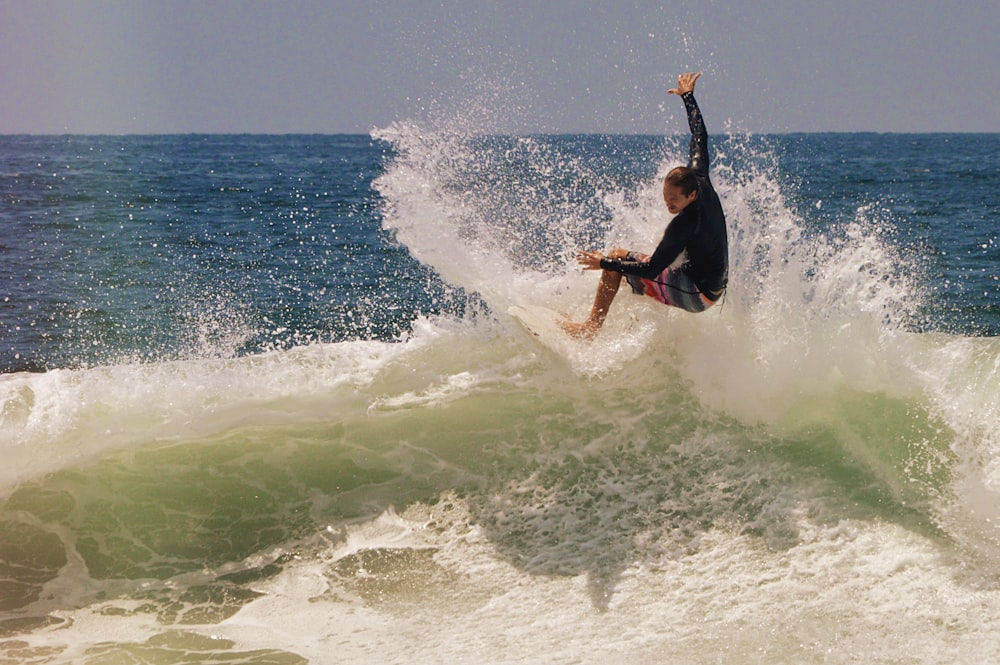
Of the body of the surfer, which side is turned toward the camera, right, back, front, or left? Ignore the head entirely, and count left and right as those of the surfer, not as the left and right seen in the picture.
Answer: left
